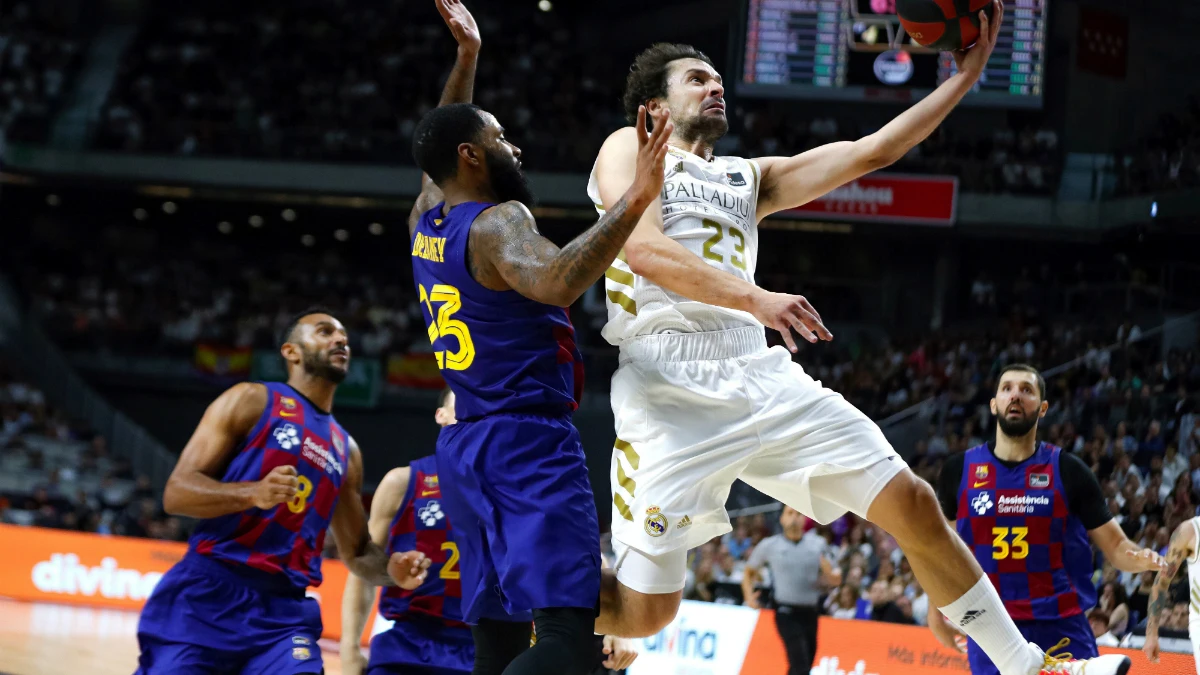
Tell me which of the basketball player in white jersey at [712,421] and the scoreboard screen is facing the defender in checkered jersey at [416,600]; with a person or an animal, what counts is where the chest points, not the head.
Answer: the scoreboard screen

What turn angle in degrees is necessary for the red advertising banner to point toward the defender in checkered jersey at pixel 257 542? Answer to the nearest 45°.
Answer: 0° — it already faces them

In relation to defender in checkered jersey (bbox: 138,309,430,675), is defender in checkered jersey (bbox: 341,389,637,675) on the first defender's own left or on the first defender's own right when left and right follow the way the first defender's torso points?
on the first defender's own left

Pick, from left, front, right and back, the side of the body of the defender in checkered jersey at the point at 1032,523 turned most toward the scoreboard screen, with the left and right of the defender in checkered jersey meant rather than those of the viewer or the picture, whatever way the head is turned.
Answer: back

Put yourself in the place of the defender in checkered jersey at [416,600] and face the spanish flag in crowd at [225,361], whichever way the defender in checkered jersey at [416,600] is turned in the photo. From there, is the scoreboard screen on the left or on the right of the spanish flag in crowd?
right

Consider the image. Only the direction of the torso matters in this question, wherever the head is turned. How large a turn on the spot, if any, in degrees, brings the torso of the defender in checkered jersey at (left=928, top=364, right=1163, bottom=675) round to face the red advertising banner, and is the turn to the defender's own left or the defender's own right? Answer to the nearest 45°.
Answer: approximately 180°

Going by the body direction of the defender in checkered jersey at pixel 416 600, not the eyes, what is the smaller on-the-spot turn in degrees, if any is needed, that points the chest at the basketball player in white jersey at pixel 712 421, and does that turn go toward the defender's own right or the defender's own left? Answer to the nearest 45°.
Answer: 0° — they already face them

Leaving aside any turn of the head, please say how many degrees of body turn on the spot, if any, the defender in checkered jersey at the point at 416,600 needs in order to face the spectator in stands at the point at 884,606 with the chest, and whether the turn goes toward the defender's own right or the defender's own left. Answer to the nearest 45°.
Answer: approximately 90° to the defender's own left

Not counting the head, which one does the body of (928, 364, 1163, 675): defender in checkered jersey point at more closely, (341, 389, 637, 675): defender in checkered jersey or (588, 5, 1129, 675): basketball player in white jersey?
the basketball player in white jersey

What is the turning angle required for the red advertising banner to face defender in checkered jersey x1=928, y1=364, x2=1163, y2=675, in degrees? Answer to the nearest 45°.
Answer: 0° — it already faces them
